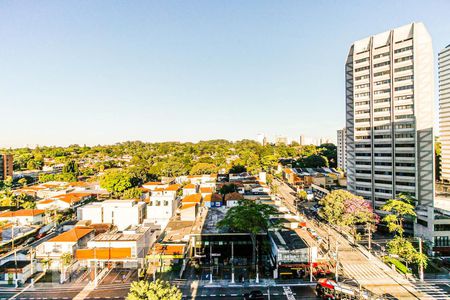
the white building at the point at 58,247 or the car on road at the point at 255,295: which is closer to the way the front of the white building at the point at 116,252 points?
the car on road

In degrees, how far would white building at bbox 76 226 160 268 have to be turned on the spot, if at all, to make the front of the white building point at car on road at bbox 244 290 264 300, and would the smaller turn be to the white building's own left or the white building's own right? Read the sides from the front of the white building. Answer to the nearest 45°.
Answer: approximately 45° to the white building's own left

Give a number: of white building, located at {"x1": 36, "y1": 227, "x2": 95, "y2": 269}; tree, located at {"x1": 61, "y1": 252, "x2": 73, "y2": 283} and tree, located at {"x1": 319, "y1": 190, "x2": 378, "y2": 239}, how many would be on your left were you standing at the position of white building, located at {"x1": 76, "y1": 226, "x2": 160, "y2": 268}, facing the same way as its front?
1

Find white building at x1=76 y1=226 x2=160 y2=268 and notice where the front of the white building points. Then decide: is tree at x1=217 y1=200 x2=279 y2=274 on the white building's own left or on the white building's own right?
on the white building's own left

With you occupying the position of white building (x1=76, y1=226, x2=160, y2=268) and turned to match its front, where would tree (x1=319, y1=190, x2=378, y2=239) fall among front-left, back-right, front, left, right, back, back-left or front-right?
left

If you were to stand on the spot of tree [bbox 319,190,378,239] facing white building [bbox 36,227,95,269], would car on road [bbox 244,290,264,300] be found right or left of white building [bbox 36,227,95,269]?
left

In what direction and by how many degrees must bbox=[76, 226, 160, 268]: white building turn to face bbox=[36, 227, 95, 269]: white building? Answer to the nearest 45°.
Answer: approximately 135° to its right

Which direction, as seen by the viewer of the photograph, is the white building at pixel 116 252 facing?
facing the viewer

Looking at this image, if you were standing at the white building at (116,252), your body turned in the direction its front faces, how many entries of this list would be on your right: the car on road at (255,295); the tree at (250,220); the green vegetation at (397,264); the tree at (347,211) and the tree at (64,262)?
1

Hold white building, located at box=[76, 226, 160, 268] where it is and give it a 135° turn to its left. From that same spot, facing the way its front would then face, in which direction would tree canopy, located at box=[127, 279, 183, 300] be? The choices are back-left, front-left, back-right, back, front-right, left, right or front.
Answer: back-right
